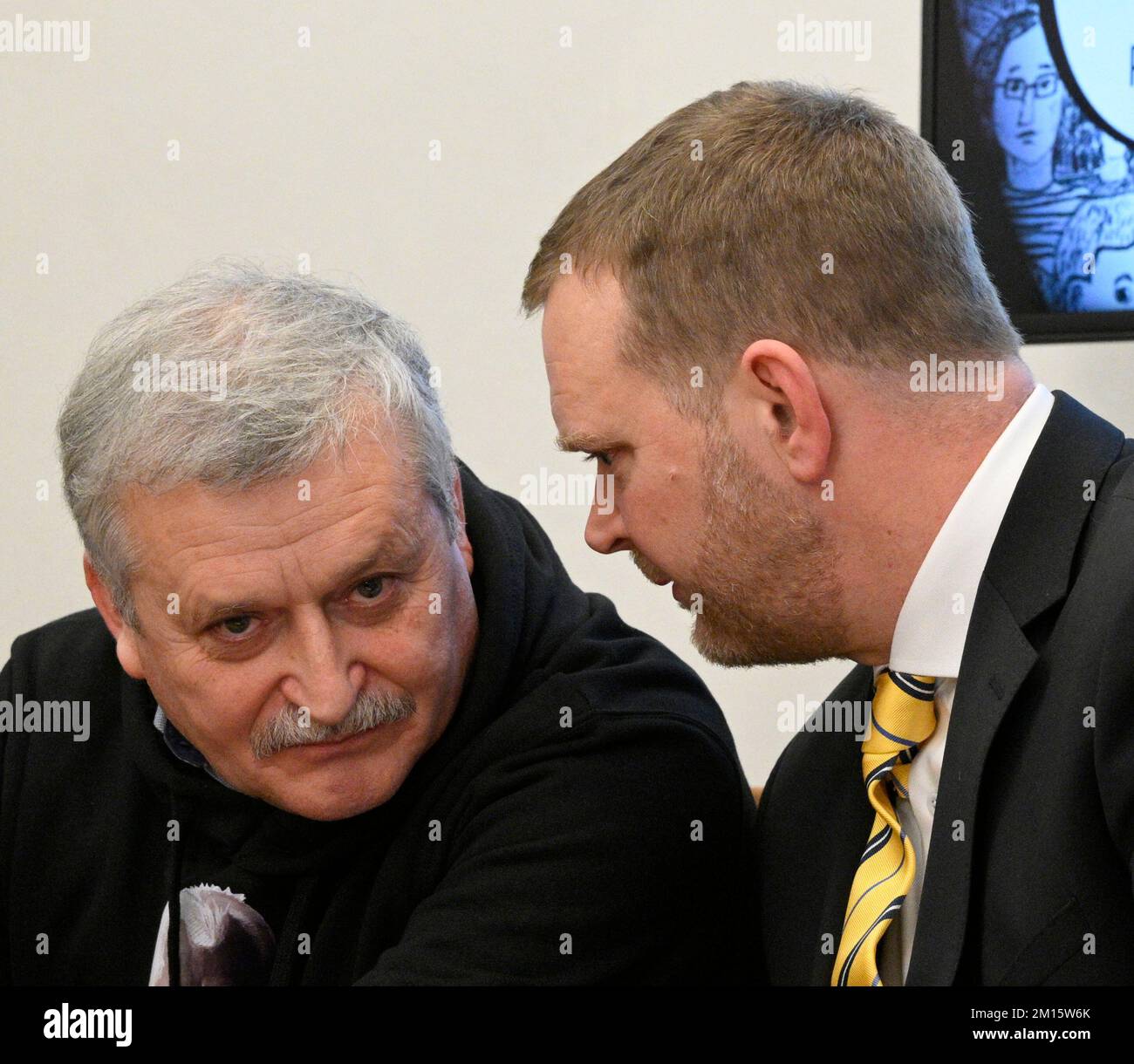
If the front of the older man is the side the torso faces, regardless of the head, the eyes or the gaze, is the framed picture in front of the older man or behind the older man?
behind

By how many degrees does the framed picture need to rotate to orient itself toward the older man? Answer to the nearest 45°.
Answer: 0° — it already faces them

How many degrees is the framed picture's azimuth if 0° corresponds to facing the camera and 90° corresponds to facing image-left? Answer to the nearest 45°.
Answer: approximately 0°

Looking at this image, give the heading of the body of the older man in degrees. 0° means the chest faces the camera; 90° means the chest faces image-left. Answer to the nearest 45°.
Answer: approximately 45°
